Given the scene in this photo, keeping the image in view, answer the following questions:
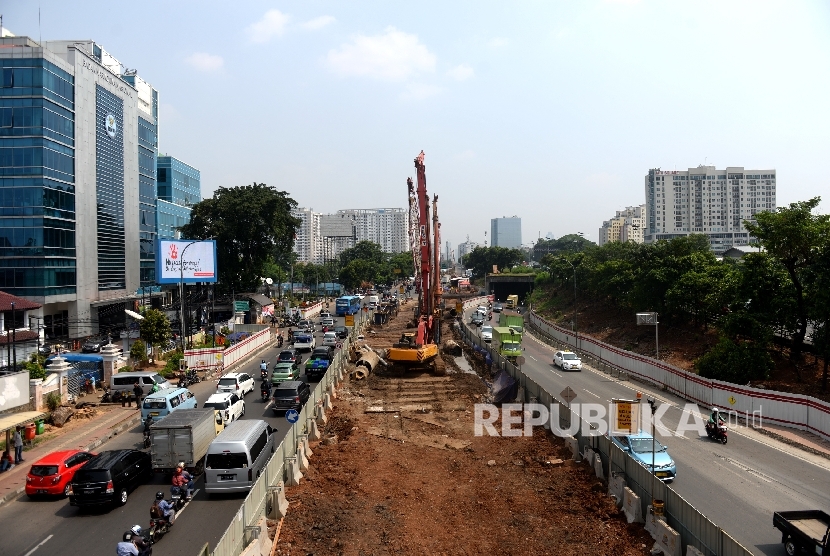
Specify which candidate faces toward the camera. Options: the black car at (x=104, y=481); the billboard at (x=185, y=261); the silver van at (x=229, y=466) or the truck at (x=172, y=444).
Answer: the billboard

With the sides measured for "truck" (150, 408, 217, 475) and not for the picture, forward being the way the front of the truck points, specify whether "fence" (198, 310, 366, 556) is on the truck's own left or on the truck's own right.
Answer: on the truck's own right

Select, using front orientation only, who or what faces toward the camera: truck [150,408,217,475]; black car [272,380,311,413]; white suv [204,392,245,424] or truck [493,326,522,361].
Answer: truck [493,326,522,361]

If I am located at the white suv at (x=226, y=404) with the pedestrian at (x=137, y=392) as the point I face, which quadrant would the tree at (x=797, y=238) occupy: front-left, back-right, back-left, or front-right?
back-right

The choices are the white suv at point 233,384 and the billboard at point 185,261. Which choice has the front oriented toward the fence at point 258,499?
the billboard

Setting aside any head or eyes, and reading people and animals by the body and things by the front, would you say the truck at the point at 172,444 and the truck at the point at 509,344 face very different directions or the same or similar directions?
very different directions

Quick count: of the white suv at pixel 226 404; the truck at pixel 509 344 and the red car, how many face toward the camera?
1

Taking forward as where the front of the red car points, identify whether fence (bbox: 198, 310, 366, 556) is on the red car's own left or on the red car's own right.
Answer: on the red car's own right

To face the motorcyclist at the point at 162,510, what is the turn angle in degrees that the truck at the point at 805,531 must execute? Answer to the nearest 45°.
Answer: approximately 90° to its right

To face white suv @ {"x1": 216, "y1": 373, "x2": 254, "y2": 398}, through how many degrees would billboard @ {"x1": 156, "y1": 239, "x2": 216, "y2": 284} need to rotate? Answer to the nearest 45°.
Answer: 0° — it already faces it

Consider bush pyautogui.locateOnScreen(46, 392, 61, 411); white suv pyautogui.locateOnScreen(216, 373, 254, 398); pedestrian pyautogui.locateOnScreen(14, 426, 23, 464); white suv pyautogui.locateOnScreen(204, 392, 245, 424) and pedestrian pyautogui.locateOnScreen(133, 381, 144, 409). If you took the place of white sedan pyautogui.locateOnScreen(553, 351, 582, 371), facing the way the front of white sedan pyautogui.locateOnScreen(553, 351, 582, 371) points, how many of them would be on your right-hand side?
5

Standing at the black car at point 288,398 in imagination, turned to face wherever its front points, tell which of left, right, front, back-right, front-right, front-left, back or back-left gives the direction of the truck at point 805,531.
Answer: right

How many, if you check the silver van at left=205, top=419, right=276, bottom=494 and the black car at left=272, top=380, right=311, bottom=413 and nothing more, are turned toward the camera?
0

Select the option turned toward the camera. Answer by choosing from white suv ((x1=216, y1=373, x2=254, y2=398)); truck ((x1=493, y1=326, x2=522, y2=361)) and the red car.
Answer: the truck

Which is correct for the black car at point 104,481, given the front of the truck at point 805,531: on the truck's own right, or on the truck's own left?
on the truck's own right
